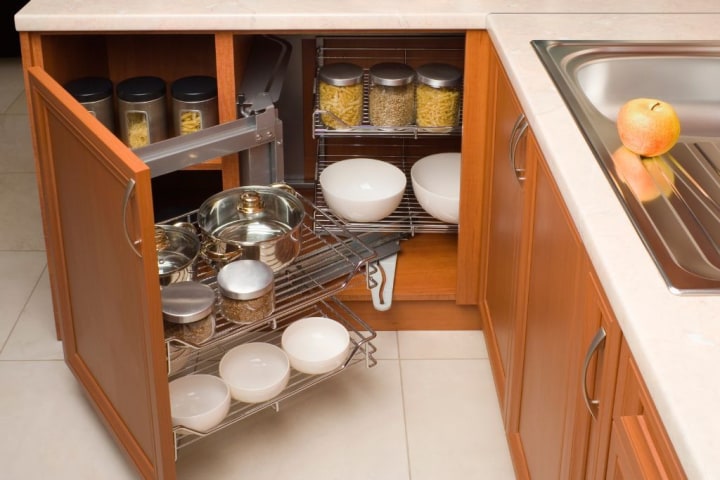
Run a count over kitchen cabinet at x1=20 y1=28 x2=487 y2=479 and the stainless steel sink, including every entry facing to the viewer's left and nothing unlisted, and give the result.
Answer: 1

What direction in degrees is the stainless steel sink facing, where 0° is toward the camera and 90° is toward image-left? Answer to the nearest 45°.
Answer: approximately 90°

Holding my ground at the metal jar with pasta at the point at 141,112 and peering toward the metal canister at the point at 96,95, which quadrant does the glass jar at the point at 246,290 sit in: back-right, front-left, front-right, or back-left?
back-left

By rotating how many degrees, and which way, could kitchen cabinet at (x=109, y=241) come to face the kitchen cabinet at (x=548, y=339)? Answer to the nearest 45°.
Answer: approximately 45° to its left

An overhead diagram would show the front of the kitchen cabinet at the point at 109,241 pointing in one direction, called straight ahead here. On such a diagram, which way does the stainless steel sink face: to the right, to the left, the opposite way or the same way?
to the right

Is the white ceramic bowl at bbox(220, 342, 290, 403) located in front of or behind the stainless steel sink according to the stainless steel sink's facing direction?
in front

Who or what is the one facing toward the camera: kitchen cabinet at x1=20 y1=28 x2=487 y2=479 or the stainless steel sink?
the kitchen cabinet

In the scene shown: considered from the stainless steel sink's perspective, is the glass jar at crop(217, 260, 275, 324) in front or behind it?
in front

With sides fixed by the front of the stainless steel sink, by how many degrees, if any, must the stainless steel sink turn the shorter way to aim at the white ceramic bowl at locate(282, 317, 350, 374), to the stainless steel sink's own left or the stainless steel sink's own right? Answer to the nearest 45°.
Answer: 0° — it already faces it

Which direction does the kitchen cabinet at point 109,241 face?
toward the camera
